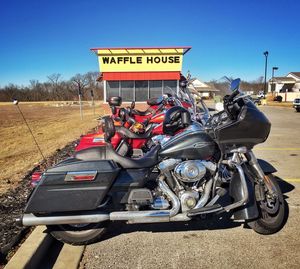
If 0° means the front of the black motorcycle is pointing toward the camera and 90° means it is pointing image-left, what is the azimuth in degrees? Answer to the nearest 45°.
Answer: approximately 270°

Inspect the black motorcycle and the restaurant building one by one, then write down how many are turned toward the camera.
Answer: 1

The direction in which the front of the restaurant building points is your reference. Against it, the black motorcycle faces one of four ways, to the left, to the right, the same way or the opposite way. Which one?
to the left

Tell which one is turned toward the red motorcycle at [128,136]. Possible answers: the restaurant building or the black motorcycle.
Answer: the restaurant building

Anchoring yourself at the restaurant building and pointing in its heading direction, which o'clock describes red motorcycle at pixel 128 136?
The red motorcycle is roughly at 12 o'clock from the restaurant building.

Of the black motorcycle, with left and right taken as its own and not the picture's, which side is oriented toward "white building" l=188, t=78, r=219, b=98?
left

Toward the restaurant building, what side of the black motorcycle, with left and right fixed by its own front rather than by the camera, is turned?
left

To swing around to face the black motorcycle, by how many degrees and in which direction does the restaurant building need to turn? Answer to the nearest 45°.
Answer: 0° — it already faces it
